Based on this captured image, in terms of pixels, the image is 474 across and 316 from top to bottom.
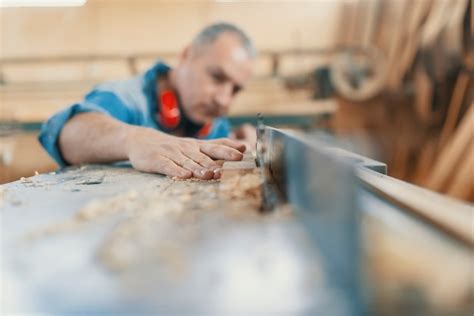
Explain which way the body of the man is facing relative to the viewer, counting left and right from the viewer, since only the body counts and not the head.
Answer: facing the viewer and to the right of the viewer

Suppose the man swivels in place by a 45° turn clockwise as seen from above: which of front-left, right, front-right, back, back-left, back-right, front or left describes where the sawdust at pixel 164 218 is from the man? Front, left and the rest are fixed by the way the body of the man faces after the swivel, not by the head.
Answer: front

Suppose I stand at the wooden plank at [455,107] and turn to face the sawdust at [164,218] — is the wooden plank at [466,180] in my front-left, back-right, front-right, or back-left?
front-left

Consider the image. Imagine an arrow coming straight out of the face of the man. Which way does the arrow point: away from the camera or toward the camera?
toward the camera

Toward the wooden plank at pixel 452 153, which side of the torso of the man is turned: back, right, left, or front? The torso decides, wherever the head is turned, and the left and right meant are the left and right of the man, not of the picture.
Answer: left

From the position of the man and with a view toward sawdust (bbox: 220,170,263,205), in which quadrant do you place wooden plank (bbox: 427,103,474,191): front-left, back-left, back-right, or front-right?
back-left

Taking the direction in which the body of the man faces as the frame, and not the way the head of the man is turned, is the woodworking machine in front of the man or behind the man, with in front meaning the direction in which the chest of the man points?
in front

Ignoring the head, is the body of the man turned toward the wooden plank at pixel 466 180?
no

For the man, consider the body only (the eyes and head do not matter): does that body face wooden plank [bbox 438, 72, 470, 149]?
no

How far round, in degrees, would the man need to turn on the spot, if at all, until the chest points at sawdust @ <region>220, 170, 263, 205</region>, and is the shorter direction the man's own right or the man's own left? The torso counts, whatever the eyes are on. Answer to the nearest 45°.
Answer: approximately 45° to the man's own right

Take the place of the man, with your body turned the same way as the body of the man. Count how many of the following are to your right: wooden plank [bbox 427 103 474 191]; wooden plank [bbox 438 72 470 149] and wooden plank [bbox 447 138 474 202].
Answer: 0
